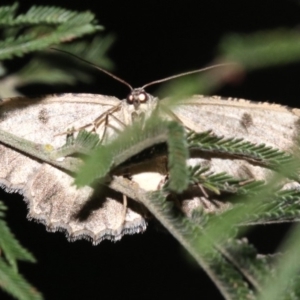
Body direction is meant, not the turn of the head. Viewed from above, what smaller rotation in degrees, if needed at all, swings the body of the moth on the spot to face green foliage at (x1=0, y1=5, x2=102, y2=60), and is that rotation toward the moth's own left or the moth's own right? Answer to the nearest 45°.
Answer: approximately 90° to the moth's own right
